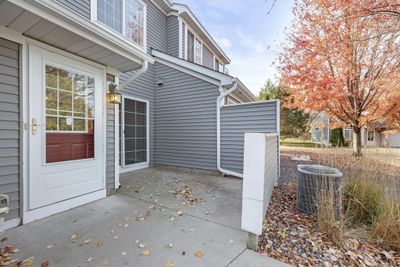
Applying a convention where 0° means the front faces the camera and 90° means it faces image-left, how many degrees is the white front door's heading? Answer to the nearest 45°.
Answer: approximately 315°

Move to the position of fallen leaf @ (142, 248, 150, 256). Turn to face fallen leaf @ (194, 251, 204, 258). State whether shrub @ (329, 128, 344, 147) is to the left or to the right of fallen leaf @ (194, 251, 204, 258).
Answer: left
